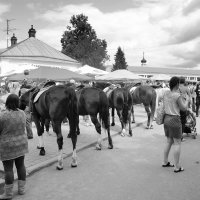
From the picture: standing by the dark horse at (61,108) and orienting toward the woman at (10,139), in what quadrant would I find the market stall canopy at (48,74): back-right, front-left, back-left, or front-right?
back-right

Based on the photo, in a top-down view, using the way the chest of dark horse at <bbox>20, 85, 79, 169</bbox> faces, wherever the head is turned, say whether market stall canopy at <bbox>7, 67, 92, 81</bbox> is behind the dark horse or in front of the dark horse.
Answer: in front

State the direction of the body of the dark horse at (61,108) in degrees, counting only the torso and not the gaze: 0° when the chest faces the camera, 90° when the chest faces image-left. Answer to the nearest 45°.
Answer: approximately 135°

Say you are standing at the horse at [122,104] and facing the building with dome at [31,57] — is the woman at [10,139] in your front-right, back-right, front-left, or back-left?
back-left
